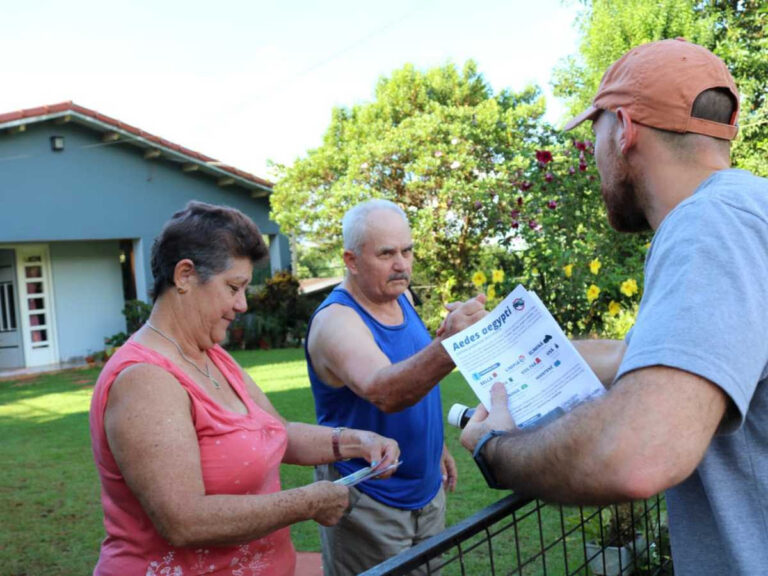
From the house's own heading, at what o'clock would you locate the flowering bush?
The flowering bush is roughly at 11 o'clock from the house.

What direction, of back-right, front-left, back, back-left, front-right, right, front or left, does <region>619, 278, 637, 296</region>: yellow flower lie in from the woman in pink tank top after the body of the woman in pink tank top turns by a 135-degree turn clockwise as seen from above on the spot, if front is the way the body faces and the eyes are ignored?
back-right

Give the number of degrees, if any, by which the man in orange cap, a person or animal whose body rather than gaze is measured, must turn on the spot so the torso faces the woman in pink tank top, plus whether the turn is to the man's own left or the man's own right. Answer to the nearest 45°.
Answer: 0° — they already face them

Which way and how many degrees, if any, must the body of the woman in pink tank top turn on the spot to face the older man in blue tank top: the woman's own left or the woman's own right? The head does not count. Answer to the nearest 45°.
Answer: approximately 90° to the woman's own left

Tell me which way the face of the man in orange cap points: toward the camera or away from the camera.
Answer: away from the camera

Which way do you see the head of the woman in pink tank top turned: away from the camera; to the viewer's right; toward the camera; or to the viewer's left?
to the viewer's right

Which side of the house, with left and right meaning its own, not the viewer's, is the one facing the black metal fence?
front

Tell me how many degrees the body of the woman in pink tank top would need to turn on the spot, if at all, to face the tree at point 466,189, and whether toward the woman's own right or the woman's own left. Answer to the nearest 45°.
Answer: approximately 135° to the woman's own left

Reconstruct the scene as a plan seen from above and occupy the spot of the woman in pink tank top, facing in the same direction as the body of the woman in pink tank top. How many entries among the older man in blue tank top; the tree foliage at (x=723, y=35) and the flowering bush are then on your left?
3

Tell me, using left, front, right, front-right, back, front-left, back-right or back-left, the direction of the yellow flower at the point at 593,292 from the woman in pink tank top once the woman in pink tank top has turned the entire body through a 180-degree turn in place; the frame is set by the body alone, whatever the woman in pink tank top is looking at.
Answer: right

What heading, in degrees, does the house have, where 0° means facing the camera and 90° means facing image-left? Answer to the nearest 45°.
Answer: approximately 0°

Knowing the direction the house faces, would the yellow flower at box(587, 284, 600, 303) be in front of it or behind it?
in front

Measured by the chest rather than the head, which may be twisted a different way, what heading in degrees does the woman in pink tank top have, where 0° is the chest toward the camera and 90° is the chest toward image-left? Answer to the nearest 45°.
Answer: approximately 315°

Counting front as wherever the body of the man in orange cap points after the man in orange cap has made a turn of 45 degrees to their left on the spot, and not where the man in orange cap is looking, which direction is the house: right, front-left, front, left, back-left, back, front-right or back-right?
front-right
